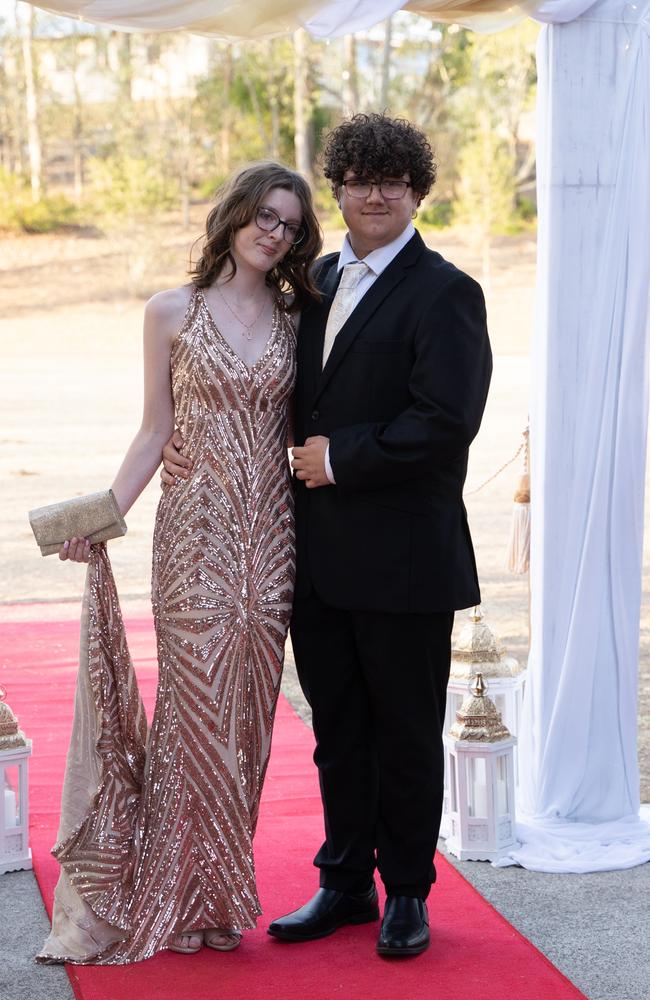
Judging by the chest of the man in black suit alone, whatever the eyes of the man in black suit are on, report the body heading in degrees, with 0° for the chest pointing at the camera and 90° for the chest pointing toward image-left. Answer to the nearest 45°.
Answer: approximately 45°

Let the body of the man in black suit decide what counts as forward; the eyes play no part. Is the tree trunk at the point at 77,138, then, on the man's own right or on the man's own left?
on the man's own right

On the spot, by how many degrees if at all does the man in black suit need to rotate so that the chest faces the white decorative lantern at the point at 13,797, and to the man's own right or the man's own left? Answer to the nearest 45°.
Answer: approximately 90° to the man's own right

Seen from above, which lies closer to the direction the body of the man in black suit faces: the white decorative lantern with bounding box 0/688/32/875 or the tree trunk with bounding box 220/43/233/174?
the white decorative lantern
